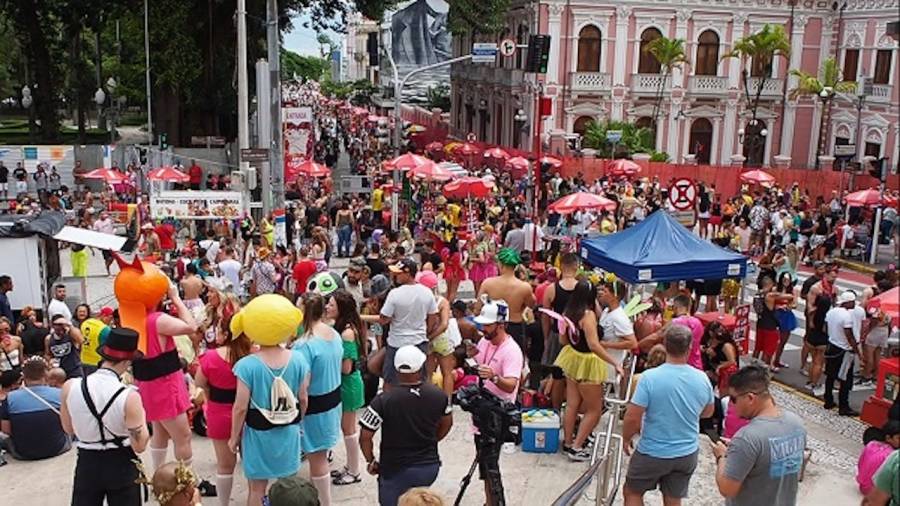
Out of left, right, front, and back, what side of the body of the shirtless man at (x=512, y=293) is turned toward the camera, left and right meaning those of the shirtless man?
back

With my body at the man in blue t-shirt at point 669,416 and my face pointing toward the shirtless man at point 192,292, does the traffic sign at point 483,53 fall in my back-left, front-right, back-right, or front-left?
front-right

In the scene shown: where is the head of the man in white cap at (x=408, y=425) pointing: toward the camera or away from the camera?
away from the camera

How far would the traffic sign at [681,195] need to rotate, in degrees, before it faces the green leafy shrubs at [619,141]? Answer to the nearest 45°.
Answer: approximately 180°

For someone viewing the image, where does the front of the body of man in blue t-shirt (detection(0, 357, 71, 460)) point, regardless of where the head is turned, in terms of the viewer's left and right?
facing away from the viewer

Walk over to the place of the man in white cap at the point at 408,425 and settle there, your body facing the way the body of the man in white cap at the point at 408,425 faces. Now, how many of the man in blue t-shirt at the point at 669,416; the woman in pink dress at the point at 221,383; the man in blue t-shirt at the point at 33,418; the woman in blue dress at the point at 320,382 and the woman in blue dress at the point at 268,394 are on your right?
1

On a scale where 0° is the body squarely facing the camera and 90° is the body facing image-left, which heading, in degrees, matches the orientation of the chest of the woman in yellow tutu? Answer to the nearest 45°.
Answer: approximately 225°

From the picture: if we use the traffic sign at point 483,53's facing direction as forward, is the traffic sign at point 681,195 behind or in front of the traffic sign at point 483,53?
in front

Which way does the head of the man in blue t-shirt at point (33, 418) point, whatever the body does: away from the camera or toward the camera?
away from the camera

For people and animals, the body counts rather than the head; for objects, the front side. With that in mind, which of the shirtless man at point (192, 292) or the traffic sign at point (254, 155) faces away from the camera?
the shirtless man

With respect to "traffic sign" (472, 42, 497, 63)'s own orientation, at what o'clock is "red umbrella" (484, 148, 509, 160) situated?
The red umbrella is roughly at 6 o'clock from the traffic sign.

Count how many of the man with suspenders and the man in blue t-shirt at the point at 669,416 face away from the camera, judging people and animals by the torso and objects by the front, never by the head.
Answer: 2

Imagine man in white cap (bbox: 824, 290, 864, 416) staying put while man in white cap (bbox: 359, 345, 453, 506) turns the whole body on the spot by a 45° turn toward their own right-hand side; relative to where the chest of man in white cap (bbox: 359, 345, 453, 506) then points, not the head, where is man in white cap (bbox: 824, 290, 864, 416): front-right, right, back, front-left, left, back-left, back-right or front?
front

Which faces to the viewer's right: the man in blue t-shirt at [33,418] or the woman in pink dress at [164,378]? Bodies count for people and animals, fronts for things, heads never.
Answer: the woman in pink dress
